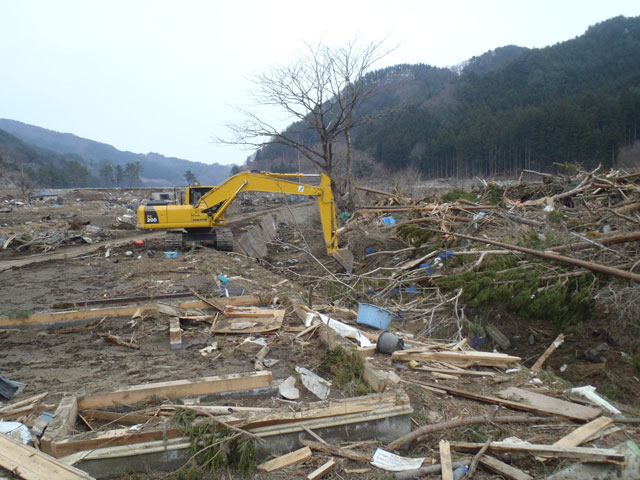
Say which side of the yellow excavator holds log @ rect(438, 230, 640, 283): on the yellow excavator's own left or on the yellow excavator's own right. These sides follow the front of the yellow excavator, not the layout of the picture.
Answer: on the yellow excavator's own right

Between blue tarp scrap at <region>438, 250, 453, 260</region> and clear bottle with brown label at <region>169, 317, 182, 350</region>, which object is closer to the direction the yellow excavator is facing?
the blue tarp scrap

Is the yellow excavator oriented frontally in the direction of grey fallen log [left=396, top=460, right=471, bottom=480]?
no

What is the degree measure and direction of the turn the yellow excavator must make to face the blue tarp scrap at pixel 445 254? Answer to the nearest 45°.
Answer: approximately 45° to its right

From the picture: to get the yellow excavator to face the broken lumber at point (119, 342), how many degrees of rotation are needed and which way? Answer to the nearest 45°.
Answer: approximately 90° to its right

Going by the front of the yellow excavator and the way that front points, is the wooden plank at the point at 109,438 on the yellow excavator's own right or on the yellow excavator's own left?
on the yellow excavator's own right

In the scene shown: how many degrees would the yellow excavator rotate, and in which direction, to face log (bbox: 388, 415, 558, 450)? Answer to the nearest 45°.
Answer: approximately 90° to its right

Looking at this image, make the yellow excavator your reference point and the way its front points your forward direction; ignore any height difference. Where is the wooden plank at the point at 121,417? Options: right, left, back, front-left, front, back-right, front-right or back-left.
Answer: right

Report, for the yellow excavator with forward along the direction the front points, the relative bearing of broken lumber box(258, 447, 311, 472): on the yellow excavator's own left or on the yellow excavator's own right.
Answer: on the yellow excavator's own right

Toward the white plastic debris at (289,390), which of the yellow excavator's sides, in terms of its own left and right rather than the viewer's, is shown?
right

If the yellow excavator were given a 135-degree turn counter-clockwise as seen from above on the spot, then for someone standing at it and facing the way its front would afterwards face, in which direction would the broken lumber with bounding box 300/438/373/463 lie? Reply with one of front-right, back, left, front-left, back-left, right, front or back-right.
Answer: back-left

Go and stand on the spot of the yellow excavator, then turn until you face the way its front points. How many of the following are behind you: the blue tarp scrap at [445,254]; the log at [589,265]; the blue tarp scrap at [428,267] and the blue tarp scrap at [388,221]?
0

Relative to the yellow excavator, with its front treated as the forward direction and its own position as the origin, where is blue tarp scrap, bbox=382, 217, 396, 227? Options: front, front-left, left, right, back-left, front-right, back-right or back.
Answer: front

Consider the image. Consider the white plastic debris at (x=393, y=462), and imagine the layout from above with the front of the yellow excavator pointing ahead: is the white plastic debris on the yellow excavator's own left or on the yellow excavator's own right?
on the yellow excavator's own right

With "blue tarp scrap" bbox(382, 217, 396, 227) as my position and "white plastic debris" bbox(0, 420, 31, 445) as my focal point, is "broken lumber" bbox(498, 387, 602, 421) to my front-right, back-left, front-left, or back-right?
front-left

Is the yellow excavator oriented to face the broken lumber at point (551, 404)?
no

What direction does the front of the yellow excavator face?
to the viewer's right

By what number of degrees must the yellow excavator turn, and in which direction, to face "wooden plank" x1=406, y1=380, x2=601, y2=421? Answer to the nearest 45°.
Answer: approximately 90° to its right

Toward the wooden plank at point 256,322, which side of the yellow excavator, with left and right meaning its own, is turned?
right
